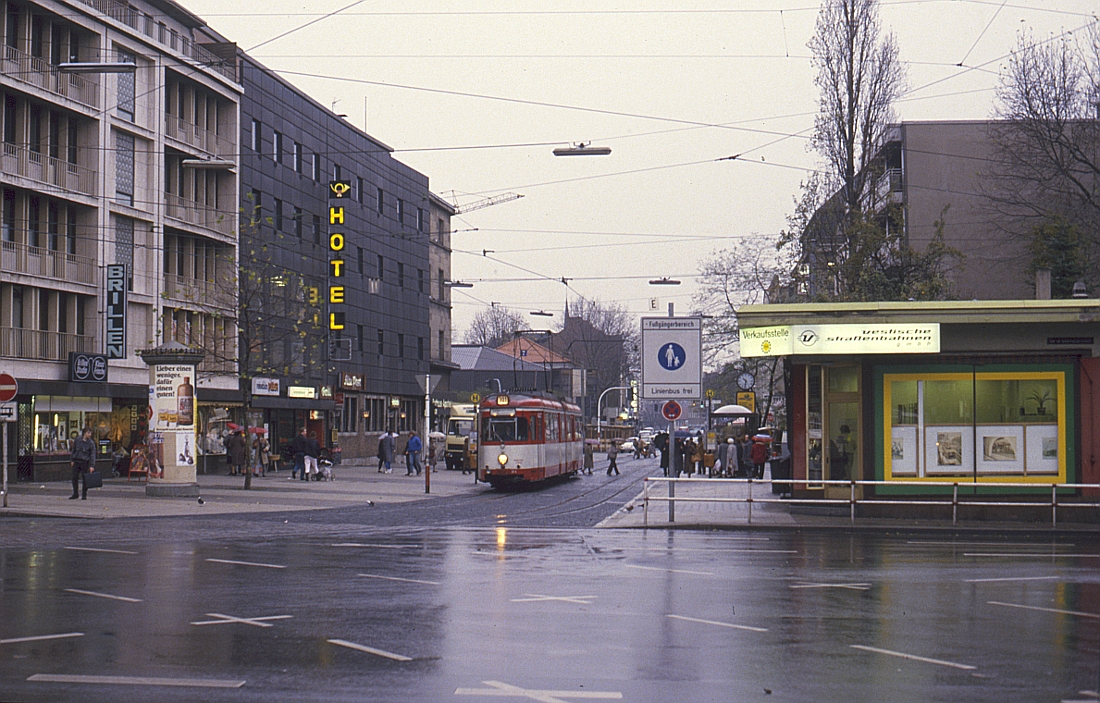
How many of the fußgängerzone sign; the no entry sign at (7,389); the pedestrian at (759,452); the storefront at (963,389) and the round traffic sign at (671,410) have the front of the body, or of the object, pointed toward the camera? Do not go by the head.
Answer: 4

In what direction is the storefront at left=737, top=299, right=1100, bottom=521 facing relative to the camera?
toward the camera

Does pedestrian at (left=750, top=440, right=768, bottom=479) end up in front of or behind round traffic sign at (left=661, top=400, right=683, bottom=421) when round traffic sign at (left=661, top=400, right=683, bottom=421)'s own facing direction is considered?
behind

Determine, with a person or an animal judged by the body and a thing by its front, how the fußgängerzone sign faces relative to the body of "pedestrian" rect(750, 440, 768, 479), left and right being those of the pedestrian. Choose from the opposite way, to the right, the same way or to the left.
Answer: the opposite way

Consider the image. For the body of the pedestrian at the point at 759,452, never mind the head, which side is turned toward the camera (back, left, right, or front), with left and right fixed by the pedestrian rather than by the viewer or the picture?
back

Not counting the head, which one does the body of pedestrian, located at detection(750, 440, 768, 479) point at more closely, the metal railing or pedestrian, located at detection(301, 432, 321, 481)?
the pedestrian

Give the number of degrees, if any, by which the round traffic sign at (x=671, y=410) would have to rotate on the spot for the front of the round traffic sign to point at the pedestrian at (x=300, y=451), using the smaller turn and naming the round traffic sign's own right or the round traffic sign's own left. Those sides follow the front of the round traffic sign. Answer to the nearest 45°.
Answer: approximately 135° to the round traffic sign's own right

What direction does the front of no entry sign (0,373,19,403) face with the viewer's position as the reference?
facing the viewer

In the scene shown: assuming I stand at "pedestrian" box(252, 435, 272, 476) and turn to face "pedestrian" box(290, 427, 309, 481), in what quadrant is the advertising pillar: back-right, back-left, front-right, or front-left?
front-right

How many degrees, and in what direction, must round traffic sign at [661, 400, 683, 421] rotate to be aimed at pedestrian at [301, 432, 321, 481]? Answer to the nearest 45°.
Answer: approximately 135° to its right

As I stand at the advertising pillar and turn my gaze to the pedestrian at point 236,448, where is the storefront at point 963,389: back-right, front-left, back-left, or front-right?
back-right

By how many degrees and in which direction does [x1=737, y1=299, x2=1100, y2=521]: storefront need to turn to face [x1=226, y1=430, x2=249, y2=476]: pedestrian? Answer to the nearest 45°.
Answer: approximately 135° to its right
